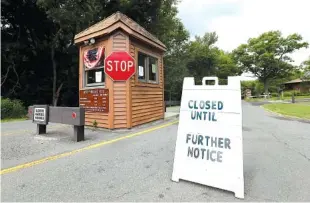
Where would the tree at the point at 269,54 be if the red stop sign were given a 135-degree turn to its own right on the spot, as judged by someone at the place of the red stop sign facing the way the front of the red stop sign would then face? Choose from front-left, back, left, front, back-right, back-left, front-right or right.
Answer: right

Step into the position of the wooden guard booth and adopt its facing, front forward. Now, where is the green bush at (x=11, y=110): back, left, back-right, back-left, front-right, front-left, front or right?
right

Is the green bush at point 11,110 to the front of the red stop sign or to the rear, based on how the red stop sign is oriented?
to the rear

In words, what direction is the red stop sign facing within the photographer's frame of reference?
facing the viewer

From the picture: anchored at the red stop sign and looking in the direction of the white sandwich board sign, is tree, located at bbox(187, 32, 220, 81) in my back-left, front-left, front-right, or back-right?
back-left

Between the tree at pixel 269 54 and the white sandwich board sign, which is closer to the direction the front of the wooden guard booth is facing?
the white sandwich board sign

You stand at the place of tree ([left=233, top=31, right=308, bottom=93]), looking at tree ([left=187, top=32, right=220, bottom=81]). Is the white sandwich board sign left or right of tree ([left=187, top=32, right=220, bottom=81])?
left

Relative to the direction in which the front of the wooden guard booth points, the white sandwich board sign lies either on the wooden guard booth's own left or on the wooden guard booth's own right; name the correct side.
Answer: on the wooden guard booth's own left

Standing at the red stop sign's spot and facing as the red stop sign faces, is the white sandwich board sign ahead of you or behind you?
ahead
